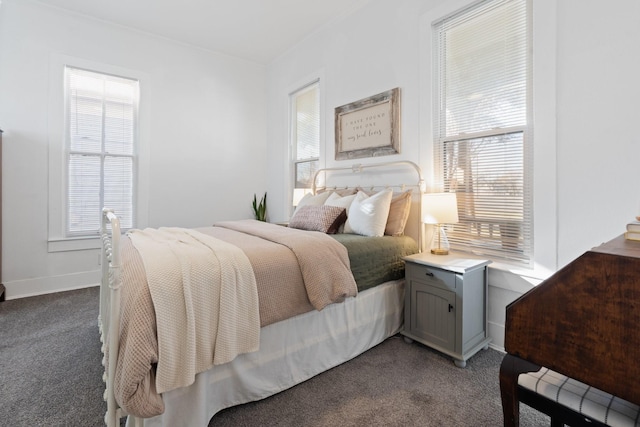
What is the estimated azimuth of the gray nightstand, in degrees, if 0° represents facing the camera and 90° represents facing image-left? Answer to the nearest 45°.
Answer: approximately 45°

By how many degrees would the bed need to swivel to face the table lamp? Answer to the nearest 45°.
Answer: approximately 135° to its left

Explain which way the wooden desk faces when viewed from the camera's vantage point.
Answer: facing away from the viewer and to the left of the viewer

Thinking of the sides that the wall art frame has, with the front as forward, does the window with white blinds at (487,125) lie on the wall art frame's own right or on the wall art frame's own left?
on the wall art frame's own left

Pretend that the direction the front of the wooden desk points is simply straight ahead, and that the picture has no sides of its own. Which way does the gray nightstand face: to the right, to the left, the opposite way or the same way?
to the left
